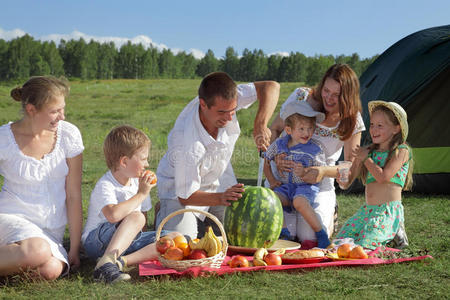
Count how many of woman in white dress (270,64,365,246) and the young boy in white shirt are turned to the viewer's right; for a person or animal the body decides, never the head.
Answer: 1

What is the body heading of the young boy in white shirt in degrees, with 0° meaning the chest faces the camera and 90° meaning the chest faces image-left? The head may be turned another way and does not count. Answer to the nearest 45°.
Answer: approximately 270°

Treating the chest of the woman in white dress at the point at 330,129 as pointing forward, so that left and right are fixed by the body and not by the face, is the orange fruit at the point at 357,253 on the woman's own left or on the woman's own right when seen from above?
on the woman's own left
